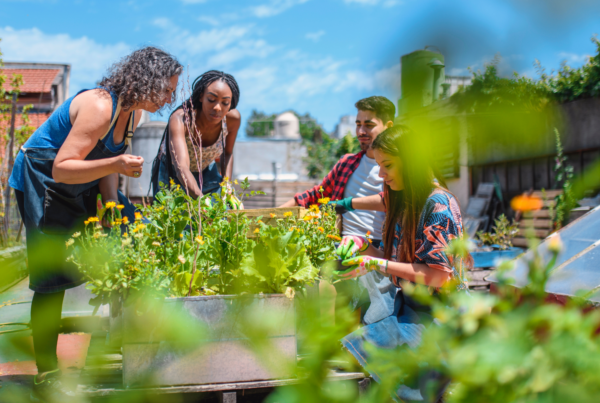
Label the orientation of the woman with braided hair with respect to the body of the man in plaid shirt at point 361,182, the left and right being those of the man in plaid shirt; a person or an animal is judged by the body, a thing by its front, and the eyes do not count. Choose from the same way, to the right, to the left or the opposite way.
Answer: to the left

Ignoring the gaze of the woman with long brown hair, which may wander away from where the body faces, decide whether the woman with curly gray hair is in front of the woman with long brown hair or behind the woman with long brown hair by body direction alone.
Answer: in front

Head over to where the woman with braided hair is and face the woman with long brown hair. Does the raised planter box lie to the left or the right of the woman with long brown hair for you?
right

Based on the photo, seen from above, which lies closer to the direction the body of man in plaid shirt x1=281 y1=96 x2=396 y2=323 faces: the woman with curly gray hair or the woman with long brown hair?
the woman with curly gray hair

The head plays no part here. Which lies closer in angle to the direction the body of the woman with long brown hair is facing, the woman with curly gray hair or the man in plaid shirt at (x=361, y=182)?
the woman with curly gray hair

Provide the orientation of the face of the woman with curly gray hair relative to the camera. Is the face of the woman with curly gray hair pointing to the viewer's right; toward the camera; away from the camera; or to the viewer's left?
to the viewer's right

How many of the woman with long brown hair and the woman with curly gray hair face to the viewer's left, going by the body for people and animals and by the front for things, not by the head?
1

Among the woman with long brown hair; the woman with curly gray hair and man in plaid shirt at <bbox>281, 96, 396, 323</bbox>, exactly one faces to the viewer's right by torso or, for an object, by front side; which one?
the woman with curly gray hair

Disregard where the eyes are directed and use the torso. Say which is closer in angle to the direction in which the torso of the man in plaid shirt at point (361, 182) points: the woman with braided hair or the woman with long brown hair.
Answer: the woman with braided hair

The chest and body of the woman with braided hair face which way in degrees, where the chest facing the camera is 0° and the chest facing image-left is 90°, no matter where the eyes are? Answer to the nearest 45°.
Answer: approximately 315°

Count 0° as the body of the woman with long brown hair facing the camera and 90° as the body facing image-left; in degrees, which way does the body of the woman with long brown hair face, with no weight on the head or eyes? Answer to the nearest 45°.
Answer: approximately 90°

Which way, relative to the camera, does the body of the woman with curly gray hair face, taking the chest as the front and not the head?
to the viewer's right
